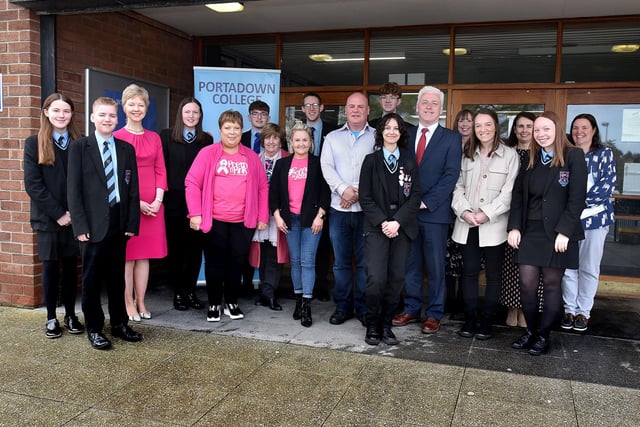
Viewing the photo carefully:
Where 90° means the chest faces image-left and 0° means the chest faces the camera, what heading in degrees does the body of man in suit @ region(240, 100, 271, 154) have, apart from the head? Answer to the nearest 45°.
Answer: approximately 0°

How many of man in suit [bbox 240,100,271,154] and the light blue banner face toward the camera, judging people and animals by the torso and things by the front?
2

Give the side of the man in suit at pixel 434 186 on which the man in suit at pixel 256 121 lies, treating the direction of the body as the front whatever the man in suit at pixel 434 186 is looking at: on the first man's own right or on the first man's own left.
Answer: on the first man's own right

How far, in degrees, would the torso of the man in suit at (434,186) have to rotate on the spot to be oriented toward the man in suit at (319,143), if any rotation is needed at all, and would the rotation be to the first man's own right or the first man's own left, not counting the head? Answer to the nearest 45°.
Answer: approximately 90° to the first man's own right

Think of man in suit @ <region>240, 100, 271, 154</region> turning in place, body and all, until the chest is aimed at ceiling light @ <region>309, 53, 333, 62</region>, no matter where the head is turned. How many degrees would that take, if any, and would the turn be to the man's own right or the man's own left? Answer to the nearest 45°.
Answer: approximately 135° to the man's own left

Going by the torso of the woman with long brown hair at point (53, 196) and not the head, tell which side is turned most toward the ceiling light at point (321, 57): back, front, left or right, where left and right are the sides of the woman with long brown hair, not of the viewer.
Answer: left

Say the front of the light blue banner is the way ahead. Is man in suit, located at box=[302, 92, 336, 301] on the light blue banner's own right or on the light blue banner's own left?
on the light blue banner's own left

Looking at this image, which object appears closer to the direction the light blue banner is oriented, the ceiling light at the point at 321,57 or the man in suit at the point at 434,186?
the man in suit

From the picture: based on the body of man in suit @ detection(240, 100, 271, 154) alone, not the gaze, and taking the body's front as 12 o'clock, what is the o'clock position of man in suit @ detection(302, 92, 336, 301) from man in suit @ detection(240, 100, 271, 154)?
man in suit @ detection(302, 92, 336, 301) is roughly at 9 o'clock from man in suit @ detection(240, 100, 271, 154).
